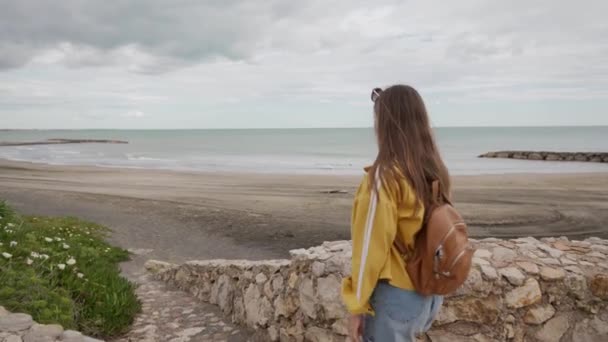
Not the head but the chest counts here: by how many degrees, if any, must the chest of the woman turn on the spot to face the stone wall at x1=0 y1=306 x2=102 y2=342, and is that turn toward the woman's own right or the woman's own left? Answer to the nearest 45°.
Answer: approximately 45° to the woman's own left

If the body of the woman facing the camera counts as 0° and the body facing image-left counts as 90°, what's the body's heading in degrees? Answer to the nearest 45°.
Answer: approximately 135°

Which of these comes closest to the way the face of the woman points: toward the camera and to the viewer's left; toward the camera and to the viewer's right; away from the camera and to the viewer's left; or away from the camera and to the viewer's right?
away from the camera and to the viewer's left
